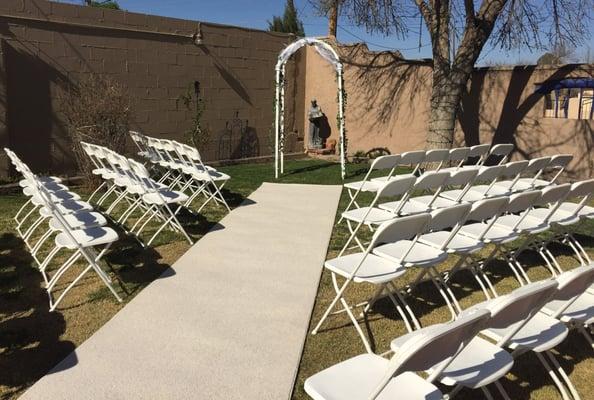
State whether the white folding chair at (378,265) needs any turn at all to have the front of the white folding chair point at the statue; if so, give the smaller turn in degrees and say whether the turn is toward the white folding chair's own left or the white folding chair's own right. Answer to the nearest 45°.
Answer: approximately 45° to the white folding chair's own right

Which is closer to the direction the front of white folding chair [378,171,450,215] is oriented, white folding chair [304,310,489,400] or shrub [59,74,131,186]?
the shrub

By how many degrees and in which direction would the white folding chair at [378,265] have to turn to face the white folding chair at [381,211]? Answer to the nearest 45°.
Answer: approximately 45° to its right

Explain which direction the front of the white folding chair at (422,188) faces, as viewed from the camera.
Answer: facing away from the viewer and to the left of the viewer

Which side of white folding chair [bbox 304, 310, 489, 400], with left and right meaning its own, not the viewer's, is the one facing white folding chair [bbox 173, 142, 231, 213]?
front

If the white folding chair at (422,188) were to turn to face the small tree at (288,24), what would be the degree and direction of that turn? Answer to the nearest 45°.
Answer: approximately 45° to its right

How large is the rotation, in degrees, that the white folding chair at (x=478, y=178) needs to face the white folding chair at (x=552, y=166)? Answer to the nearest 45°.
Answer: approximately 90° to its right

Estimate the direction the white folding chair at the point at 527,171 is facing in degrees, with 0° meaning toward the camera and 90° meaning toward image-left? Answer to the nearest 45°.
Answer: approximately 135°

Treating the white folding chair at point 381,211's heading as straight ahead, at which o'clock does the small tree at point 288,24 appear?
The small tree is roughly at 1 o'clock from the white folding chair.

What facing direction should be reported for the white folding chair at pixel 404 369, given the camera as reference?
facing away from the viewer and to the left of the viewer

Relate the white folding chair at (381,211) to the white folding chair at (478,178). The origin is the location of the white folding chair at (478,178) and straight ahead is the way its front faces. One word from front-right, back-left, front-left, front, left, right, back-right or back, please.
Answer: left
